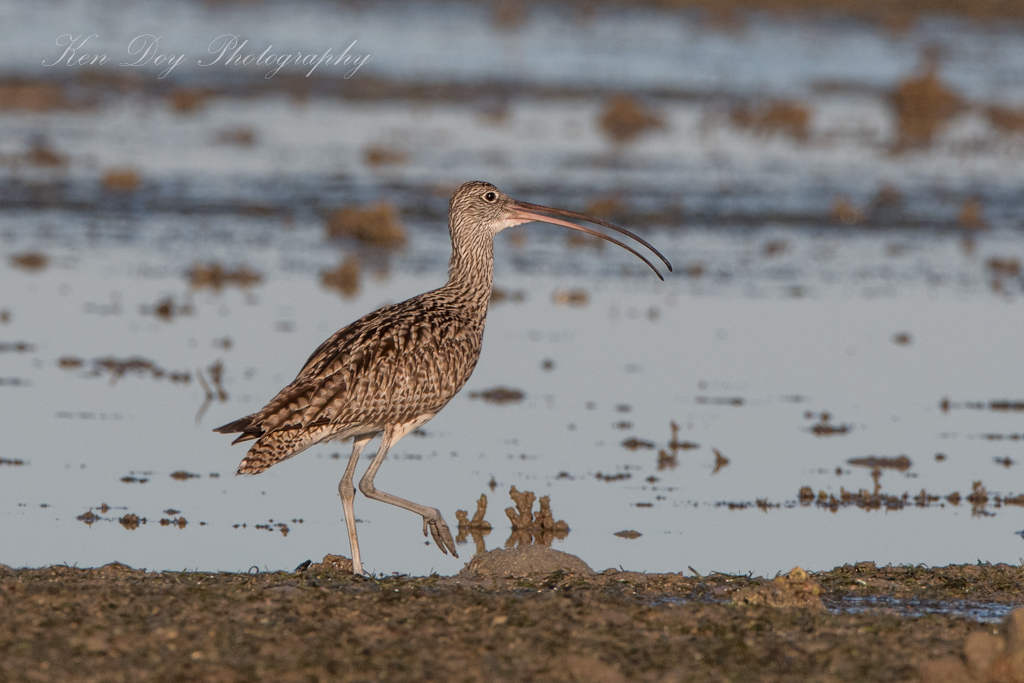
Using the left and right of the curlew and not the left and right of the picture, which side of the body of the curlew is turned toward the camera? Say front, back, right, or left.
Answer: right

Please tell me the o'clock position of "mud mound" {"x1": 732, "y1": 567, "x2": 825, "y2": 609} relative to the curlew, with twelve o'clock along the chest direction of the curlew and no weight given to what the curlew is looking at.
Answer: The mud mound is roughly at 1 o'clock from the curlew.

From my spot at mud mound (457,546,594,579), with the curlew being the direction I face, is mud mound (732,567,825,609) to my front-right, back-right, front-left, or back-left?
back-left
